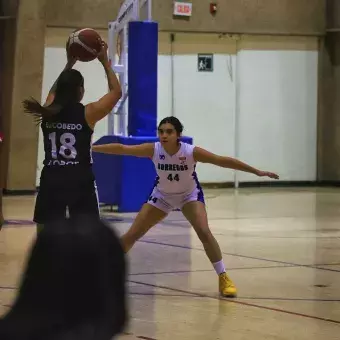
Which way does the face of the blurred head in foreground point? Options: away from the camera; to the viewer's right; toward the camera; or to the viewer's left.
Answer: away from the camera

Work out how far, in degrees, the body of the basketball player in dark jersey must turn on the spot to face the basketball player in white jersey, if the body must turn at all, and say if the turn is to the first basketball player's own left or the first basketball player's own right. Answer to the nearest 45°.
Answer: approximately 45° to the first basketball player's own right

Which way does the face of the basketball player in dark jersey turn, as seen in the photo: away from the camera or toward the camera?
away from the camera

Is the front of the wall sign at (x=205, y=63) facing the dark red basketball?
yes

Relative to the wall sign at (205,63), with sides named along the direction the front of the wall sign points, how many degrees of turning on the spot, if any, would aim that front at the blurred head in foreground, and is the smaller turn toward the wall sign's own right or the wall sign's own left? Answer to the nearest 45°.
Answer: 0° — it already faces them

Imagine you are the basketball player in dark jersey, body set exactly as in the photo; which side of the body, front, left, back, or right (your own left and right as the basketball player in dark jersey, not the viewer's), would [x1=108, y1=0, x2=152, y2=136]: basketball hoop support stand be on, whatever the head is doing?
front

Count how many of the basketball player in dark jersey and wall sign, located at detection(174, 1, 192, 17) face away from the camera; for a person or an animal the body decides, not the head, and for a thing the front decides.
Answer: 1

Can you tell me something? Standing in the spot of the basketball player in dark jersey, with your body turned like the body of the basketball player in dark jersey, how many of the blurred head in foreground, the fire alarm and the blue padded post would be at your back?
1

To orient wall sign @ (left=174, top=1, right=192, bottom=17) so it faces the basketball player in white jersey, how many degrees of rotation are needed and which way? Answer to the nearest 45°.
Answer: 0° — it already faces them

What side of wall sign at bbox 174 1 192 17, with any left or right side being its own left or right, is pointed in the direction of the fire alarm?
left

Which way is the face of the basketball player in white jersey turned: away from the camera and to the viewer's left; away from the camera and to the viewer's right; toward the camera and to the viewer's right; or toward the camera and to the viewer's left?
toward the camera and to the viewer's left

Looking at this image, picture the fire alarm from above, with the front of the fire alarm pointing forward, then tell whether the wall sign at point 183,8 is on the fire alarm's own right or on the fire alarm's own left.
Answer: on the fire alarm's own right

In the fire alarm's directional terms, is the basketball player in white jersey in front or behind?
in front

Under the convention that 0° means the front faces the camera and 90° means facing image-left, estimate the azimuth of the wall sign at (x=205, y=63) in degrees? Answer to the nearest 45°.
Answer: approximately 0°

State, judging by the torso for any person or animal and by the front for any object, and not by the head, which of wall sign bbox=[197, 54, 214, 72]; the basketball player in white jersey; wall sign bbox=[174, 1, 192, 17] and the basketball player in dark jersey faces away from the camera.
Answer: the basketball player in dark jersey

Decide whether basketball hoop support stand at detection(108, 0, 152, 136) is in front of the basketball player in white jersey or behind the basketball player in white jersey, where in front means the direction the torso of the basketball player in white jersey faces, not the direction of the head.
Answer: behind

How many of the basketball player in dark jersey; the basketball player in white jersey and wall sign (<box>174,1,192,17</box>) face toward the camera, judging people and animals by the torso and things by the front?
2
